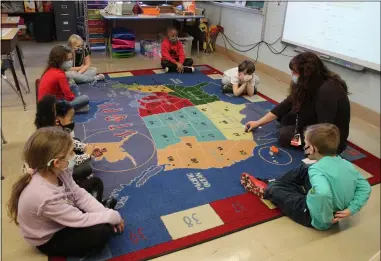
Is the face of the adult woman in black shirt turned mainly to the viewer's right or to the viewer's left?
to the viewer's left

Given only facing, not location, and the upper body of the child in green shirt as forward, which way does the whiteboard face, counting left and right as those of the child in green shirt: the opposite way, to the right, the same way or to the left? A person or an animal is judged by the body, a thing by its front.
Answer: to the left

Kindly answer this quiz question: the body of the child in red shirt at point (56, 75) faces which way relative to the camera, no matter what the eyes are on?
to the viewer's right

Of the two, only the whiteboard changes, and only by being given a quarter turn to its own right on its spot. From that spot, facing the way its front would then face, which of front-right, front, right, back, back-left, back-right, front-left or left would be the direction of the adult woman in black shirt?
back-left

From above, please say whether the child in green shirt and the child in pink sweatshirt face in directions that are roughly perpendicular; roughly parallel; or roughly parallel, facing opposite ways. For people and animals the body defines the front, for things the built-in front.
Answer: roughly perpendicular

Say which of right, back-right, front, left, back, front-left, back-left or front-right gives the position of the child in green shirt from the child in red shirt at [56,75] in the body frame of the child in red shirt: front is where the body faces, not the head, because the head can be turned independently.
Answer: front-right

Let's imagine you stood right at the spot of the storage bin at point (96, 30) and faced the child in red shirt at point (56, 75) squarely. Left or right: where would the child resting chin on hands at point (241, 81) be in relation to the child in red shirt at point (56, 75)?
left

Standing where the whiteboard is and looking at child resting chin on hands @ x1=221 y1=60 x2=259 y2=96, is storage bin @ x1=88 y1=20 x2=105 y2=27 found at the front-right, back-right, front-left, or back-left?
front-right

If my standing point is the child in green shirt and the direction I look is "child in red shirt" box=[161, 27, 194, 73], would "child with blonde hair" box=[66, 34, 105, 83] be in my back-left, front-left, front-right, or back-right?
front-left

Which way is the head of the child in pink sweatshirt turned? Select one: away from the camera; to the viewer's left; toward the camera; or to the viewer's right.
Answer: to the viewer's right

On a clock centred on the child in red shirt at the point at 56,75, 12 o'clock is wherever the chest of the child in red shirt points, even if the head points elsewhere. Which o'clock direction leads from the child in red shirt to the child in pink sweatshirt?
The child in pink sweatshirt is roughly at 3 o'clock from the child in red shirt.

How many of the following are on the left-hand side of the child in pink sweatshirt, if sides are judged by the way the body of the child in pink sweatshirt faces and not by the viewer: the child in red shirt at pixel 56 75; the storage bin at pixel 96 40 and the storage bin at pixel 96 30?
3

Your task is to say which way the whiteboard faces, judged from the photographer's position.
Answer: facing the viewer and to the left of the viewer

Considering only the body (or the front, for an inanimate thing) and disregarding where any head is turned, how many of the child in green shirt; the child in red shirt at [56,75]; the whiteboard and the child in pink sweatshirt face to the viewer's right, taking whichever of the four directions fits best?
2

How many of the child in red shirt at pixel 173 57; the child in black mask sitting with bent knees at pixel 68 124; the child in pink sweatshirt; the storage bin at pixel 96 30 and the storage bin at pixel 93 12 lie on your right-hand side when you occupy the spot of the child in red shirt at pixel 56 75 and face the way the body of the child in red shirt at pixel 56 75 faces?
2

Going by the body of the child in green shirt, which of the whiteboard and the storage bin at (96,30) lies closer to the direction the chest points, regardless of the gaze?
the storage bin

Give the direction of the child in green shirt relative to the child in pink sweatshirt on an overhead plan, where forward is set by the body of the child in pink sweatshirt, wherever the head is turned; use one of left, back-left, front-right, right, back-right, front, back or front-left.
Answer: front

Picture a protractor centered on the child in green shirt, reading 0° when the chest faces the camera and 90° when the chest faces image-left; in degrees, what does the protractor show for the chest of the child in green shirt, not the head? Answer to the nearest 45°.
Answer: approximately 135°
